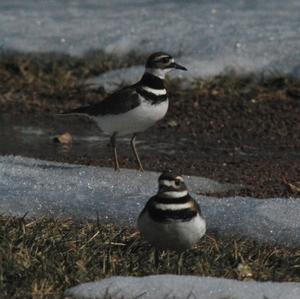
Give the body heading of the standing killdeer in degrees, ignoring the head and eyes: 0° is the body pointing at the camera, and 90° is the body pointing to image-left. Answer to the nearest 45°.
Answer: approximately 270°

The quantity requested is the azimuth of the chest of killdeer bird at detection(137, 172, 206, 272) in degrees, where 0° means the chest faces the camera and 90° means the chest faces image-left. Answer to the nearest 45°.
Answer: approximately 0°

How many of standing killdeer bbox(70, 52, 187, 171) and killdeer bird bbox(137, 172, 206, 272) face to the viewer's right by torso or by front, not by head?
1

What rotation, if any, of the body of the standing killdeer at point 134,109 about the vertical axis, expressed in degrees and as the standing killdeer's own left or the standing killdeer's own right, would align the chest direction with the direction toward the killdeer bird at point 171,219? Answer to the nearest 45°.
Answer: approximately 90° to the standing killdeer's own right

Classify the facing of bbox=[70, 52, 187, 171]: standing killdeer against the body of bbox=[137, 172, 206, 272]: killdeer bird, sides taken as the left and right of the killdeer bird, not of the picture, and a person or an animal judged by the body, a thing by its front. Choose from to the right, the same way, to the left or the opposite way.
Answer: to the left

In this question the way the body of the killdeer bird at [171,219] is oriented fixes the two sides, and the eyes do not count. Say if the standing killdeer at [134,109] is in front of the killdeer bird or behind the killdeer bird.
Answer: behind
